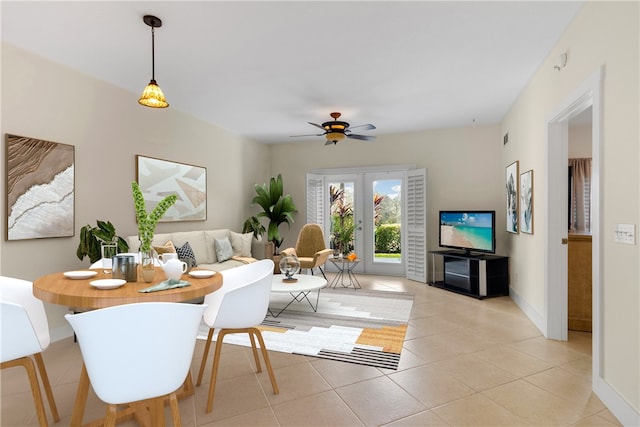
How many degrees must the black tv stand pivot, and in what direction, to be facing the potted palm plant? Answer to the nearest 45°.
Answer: approximately 45° to its right

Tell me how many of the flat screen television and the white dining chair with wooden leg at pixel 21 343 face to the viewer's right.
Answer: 1

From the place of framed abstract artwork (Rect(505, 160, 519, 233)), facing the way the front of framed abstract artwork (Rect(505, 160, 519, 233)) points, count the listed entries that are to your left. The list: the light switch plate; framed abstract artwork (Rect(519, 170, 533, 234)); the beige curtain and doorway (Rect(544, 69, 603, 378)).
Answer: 3

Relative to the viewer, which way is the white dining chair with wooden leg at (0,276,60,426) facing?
to the viewer's right

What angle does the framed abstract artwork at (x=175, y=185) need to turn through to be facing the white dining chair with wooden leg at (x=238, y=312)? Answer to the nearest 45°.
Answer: approximately 45° to its right

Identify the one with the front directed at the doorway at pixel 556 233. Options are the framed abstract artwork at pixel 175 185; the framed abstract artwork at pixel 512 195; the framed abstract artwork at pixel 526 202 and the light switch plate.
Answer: the framed abstract artwork at pixel 175 185

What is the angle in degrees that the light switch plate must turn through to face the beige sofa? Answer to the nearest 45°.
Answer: approximately 45° to its right

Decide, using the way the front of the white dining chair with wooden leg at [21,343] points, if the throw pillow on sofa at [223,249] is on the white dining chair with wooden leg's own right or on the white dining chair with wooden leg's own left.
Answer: on the white dining chair with wooden leg's own left

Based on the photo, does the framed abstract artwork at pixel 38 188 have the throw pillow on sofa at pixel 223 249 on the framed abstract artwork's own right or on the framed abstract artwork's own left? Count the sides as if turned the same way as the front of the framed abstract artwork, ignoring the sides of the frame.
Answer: on the framed abstract artwork's own left

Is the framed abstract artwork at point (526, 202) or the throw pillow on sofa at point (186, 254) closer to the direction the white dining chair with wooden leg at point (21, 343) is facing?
the framed abstract artwork

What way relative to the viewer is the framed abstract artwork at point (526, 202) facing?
to the viewer's left

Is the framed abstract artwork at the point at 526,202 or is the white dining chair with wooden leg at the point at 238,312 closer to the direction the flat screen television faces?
the white dining chair with wooden leg

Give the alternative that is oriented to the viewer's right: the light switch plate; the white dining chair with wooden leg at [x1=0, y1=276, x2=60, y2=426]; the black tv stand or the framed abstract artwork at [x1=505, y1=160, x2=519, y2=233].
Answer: the white dining chair with wooden leg
